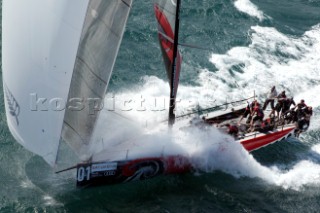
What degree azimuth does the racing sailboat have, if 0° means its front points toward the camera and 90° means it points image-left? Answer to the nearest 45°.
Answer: approximately 45°
